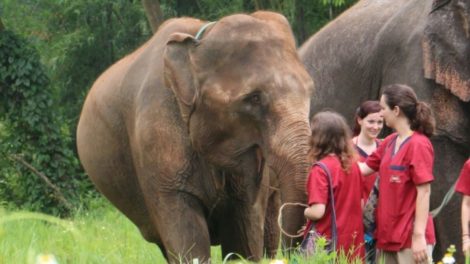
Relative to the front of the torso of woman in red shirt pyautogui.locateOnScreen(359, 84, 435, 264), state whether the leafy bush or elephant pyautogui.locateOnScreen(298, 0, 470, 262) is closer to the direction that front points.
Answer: the leafy bush

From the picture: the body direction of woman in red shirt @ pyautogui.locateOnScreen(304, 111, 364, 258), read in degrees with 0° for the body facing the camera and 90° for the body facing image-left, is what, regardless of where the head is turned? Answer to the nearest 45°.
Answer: approximately 135°

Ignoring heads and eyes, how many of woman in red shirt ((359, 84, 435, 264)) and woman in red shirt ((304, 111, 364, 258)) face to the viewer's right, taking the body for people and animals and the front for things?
0

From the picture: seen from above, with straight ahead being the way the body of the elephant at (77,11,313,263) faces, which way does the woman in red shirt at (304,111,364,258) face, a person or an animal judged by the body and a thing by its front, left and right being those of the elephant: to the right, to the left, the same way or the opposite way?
the opposite way

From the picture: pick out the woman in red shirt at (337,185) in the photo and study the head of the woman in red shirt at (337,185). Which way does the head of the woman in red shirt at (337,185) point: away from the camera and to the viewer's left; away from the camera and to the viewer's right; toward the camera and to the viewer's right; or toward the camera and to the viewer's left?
away from the camera and to the viewer's left

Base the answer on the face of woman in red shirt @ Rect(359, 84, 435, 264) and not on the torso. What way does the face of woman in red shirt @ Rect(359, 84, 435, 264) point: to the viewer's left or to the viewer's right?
to the viewer's left

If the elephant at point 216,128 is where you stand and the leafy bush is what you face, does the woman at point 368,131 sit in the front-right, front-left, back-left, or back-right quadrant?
back-right

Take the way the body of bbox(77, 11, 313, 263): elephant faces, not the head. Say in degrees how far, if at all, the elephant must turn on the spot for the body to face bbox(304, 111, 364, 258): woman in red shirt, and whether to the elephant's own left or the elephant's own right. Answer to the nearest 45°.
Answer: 0° — it already faces them

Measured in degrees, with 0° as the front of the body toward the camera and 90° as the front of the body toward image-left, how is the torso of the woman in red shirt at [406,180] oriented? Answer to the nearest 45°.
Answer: approximately 45°
